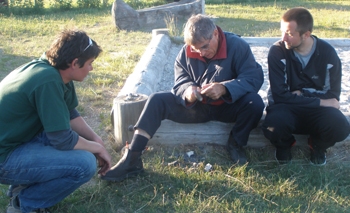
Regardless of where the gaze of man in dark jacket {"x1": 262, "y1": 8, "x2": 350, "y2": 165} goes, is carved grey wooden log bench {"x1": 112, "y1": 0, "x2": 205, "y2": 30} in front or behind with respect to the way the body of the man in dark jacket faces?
behind

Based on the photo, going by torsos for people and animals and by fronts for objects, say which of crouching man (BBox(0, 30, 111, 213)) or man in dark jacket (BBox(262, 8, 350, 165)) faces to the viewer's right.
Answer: the crouching man

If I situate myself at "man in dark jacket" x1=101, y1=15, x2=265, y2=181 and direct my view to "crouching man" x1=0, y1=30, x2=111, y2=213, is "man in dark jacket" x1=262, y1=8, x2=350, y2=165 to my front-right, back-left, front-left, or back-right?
back-left

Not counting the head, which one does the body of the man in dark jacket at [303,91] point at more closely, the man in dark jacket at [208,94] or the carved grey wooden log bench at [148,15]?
the man in dark jacket

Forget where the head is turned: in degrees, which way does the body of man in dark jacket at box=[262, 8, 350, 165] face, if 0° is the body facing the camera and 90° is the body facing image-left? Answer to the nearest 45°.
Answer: approximately 0°

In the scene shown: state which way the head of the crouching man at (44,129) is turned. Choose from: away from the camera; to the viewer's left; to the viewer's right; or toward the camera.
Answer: to the viewer's right

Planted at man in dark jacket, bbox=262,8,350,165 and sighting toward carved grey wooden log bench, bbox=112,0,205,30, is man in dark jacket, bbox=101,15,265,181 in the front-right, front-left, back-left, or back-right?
front-left

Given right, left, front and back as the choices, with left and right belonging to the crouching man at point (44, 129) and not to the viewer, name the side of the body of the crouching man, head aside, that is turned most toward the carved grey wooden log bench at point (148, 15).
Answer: left

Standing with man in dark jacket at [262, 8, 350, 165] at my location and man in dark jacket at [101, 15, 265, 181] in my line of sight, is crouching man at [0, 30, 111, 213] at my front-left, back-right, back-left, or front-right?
front-left

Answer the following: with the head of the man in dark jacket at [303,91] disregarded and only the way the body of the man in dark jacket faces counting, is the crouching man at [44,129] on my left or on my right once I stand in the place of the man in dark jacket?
on my right

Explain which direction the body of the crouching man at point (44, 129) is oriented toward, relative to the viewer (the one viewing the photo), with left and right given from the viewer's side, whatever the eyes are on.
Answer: facing to the right of the viewer

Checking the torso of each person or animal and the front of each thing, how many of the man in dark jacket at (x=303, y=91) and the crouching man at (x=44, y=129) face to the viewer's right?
1

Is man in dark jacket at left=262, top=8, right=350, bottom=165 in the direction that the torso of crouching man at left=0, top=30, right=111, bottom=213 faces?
yes

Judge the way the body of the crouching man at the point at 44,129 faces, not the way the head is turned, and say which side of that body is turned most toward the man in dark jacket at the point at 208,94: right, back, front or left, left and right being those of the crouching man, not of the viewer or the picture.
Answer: front
